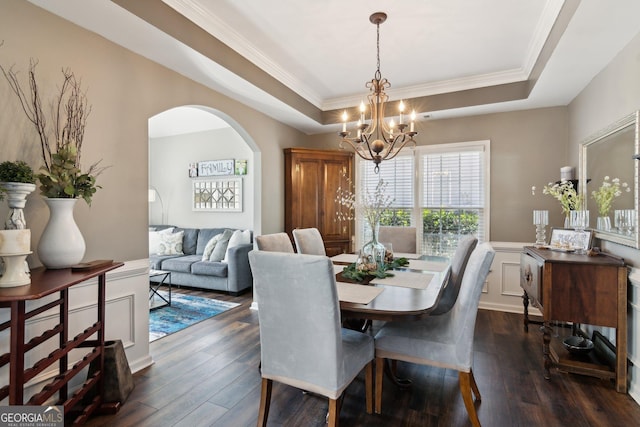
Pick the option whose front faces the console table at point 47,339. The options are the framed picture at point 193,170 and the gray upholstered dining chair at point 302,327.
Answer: the framed picture

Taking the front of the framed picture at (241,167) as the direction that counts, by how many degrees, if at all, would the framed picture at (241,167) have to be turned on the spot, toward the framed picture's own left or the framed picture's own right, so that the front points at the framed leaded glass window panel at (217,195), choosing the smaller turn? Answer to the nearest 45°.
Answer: approximately 135° to the framed picture's own right

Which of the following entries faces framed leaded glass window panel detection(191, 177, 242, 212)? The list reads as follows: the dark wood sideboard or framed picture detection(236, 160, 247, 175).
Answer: the dark wood sideboard

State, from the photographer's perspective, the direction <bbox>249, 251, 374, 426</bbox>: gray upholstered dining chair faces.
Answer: facing away from the viewer and to the right of the viewer

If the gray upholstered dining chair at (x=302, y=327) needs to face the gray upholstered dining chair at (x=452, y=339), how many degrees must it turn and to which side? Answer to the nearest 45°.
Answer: approximately 45° to its right

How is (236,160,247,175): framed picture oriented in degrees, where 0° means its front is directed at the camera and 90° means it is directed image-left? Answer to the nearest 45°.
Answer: approximately 0°

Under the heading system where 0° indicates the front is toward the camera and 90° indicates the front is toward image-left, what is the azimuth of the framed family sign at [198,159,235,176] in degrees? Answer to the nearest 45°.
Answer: approximately 0°

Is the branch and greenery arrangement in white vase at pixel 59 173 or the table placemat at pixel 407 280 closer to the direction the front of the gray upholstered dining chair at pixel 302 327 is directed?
the table placemat

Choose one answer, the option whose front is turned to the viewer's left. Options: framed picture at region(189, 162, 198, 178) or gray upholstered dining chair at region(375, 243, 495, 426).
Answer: the gray upholstered dining chair

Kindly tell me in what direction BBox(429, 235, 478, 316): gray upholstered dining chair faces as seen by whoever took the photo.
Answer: facing to the left of the viewer

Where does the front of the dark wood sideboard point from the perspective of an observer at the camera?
facing to the left of the viewer

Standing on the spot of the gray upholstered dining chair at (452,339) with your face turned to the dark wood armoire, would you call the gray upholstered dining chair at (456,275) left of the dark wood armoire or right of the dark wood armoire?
right
